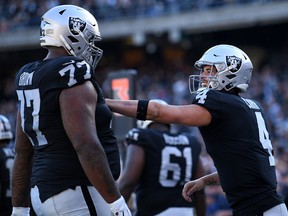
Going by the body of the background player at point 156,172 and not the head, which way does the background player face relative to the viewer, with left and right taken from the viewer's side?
facing away from the viewer and to the left of the viewer

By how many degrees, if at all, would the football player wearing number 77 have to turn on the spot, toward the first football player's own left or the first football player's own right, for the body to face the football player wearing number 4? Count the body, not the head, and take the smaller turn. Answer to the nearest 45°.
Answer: approximately 45° to the first football player's own right

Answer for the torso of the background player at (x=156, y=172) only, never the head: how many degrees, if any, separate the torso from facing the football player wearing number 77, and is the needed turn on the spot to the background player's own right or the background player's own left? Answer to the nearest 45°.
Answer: approximately 135° to the background player's own left

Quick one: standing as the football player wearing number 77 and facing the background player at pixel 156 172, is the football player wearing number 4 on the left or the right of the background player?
right

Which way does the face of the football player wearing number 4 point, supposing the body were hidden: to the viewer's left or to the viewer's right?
to the viewer's left

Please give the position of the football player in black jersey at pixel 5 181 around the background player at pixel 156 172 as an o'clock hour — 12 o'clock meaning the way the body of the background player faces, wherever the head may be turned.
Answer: The football player in black jersey is roughly at 10 o'clock from the background player.

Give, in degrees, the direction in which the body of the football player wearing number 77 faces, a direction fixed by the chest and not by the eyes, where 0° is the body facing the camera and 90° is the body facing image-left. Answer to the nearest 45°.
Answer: approximately 225°

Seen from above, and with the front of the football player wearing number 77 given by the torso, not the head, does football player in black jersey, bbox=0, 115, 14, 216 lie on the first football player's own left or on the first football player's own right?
on the first football player's own left
